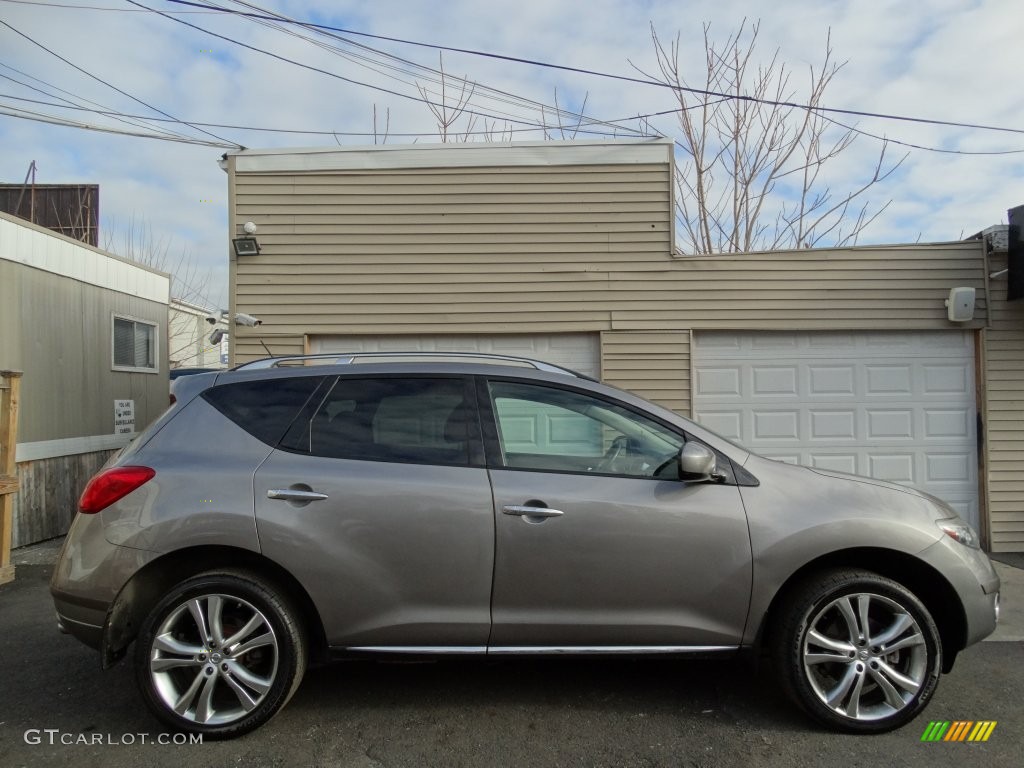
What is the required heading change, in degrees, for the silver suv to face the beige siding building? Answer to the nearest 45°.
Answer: approximately 90° to its left

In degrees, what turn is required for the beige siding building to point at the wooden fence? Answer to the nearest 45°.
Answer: approximately 90° to its right

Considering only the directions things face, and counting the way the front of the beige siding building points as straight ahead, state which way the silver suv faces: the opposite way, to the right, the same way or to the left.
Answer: to the left

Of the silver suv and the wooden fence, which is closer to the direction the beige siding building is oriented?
the silver suv

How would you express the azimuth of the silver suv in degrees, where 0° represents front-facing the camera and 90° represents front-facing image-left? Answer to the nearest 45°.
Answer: approximately 270°

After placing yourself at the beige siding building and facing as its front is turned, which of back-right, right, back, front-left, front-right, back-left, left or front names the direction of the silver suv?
front

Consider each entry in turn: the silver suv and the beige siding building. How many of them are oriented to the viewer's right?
1

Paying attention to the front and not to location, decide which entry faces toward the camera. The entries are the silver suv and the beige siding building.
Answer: the beige siding building

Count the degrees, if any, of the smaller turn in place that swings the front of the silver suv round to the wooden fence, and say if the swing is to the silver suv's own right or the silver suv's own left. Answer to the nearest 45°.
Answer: approximately 135° to the silver suv's own left

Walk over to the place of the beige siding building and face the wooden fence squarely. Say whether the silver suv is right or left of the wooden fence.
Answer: left

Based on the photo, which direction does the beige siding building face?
toward the camera
